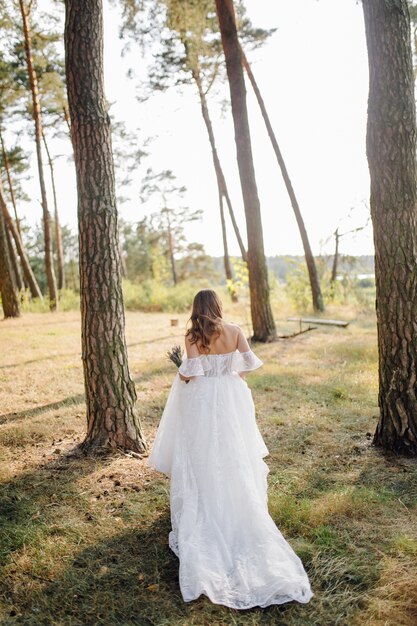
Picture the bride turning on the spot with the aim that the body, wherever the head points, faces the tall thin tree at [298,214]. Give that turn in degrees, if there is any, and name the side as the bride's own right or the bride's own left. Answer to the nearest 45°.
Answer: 0° — they already face it

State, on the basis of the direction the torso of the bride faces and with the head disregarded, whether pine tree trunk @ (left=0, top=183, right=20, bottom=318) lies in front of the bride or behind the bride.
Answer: in front

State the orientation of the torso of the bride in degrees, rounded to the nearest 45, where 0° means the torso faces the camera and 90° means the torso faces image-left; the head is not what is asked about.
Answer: approximately 180°

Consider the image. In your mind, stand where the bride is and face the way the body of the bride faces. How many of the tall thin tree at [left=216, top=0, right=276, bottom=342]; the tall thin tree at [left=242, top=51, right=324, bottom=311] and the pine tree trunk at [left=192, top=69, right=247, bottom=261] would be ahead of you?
3

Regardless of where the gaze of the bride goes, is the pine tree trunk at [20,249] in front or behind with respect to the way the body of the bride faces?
in front

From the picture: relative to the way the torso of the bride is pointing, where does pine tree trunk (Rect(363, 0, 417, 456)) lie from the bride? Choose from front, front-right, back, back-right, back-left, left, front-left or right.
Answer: front-right

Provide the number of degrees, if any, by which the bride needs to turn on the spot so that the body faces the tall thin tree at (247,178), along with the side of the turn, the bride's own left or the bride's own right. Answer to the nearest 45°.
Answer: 0° — they already face it

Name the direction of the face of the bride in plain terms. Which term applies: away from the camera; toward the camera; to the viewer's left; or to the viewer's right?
away from the camera

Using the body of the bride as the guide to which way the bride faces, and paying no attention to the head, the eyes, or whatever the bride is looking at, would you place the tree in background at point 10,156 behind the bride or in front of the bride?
in front

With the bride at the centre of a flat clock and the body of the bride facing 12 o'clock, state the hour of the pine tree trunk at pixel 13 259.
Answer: The pine tree trunk is roughly at 11 o'clock from the bride.
